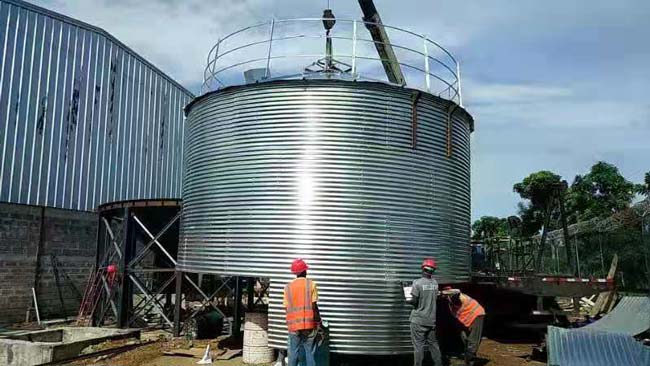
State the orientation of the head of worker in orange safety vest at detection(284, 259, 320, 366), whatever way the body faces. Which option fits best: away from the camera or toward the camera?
away from the camera

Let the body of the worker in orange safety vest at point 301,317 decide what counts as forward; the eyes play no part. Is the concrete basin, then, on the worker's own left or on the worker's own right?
on the worker's own left

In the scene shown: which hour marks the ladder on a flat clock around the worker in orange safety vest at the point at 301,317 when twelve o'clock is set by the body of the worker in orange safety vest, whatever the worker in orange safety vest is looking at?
The ladder is roughly at 11 o'clock from the worker in orange safety vest.

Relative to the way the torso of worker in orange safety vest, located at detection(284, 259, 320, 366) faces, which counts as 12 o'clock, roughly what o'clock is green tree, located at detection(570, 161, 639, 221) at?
The green tree is roughly at 1 o'clock from the worker in orange safety vest.

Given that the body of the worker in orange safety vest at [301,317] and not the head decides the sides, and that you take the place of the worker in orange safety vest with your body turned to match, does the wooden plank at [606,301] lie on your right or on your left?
on your right

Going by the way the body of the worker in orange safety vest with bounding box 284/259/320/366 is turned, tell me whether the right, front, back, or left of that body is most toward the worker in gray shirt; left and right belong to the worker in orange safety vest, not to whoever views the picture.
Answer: right

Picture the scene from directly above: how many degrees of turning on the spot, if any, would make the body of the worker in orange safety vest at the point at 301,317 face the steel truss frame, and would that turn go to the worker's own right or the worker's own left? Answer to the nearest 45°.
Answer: approximately 45° to the worker's own left

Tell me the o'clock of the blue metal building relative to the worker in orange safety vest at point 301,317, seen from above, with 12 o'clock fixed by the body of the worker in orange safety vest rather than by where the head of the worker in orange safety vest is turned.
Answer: The blue metal building is roughly at 11 o'clock from the worker in orange safety vest.

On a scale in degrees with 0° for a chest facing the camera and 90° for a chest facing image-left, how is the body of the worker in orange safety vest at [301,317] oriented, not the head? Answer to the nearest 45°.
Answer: approximately 180°
